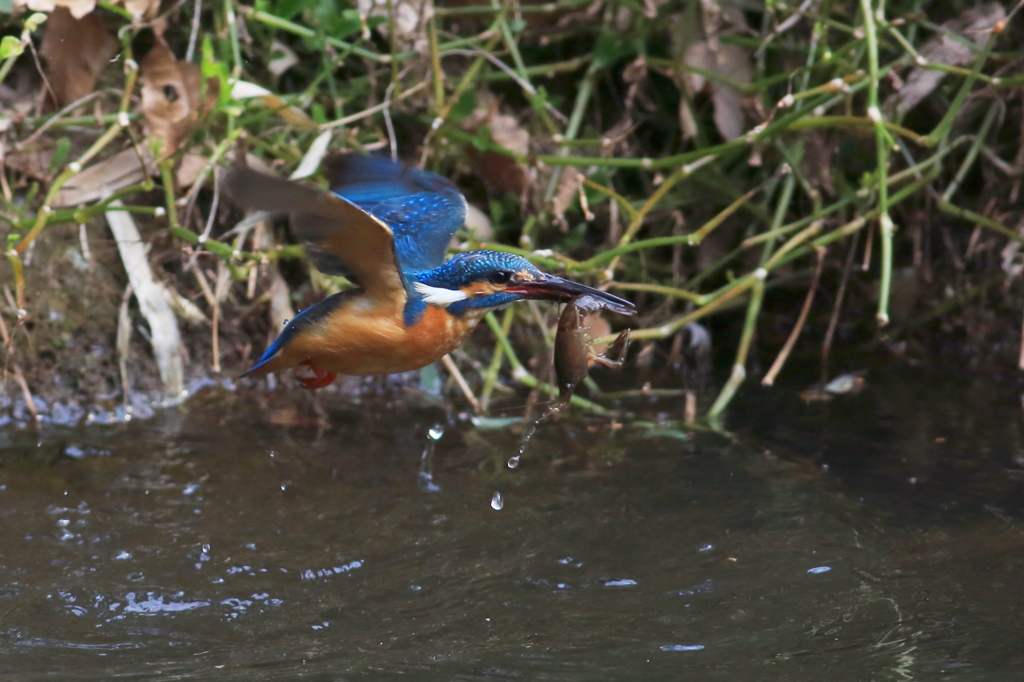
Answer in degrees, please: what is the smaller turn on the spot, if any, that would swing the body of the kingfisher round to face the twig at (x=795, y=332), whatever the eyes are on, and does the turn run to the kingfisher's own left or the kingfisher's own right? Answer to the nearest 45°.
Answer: approximately 45° to the kingfisher's own left

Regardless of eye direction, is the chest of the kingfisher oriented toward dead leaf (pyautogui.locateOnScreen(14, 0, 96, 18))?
no

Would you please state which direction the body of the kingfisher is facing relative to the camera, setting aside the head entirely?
to the viewer's right

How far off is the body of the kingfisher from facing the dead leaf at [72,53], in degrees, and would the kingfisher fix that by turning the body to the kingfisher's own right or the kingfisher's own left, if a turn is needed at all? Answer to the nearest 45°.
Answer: approximately 135° to the kingfisher's own left

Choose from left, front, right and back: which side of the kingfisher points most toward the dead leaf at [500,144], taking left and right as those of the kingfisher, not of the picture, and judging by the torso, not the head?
left

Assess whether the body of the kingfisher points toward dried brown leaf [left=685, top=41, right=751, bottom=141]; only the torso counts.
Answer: no

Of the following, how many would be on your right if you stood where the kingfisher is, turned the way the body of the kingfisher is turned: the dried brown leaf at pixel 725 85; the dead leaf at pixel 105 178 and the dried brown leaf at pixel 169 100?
0

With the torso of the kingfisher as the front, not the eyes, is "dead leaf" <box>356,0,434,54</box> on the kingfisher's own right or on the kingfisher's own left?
on the kingfisher's own left

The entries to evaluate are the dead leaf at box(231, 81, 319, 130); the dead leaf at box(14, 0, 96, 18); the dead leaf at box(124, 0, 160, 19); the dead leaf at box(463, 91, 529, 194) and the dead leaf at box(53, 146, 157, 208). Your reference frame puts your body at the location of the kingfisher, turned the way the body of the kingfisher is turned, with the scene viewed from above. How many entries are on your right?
0

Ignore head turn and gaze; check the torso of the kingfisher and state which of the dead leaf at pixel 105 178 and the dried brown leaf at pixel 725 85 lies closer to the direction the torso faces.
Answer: the dried brown leaf

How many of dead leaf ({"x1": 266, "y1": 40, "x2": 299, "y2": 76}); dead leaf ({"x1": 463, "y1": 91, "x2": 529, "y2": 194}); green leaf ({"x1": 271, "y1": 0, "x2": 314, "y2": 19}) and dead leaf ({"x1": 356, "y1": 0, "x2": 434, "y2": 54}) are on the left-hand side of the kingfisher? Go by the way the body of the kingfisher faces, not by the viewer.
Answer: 4

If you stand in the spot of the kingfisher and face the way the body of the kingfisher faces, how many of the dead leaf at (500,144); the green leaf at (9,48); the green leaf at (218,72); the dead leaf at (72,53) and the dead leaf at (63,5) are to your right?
0

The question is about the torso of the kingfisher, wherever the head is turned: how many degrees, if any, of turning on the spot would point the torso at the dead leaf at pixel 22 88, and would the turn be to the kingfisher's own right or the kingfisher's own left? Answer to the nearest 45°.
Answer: approximately 135° to the kingfisher's own left

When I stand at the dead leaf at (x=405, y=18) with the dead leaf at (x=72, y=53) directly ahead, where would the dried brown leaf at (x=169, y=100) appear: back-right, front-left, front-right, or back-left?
front-left

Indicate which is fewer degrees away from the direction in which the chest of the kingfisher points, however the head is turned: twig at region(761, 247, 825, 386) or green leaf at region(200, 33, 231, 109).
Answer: the twig
